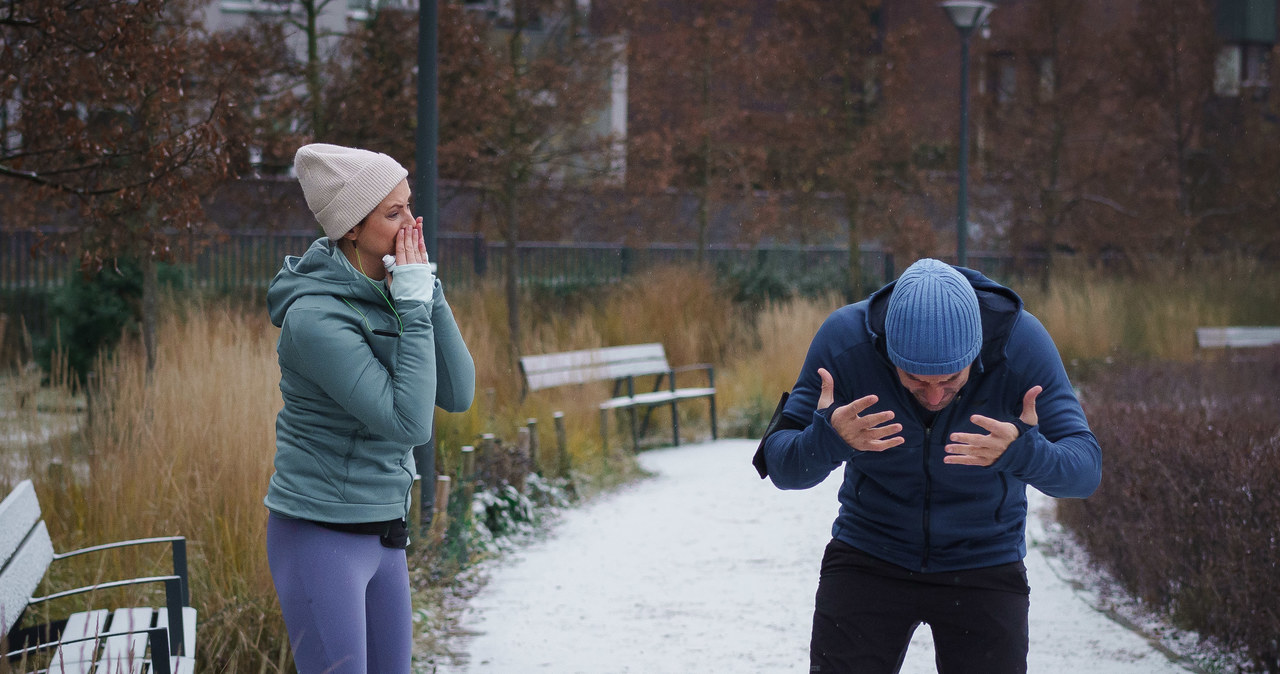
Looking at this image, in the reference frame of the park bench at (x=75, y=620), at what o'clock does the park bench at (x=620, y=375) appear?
the park bench at (x=620, y=375) is roughly at 10 o'clock from the park bench at (x=75, y=620).

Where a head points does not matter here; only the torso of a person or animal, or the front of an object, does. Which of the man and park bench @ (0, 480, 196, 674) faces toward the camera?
the man

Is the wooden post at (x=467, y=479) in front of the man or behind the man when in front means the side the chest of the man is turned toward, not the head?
behind

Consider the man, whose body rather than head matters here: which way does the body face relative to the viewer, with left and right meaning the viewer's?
facing the viewer

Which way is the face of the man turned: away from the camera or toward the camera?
toward the camera

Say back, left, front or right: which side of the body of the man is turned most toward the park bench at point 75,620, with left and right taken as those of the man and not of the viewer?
right

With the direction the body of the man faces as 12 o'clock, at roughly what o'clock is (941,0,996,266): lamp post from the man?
The lamp post is roughly at 6 o'clock from the man.

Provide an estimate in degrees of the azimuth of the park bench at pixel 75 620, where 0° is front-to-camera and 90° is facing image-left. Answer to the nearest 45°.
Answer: approximately 270°

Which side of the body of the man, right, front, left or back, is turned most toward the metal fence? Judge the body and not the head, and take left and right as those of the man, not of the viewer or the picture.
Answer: back

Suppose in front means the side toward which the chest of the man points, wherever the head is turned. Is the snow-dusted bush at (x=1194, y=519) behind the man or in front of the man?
behind

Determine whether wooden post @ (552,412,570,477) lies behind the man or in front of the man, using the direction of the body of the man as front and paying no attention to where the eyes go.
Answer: behind

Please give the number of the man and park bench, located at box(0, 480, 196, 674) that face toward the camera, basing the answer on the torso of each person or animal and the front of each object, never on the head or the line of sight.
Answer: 1

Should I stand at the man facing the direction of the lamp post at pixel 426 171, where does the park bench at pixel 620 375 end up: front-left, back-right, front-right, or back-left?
front-right

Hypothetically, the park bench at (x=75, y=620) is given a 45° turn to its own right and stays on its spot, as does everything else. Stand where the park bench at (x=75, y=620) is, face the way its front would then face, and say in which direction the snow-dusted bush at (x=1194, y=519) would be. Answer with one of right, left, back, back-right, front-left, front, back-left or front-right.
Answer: front-left

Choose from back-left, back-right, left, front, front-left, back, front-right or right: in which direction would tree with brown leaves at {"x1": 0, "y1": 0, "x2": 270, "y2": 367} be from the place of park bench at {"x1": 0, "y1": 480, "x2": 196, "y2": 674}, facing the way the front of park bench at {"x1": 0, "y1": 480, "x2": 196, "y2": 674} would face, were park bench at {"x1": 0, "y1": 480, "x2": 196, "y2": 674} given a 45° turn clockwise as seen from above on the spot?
back-left

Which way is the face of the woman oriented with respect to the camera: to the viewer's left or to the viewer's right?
to the viewer's right
